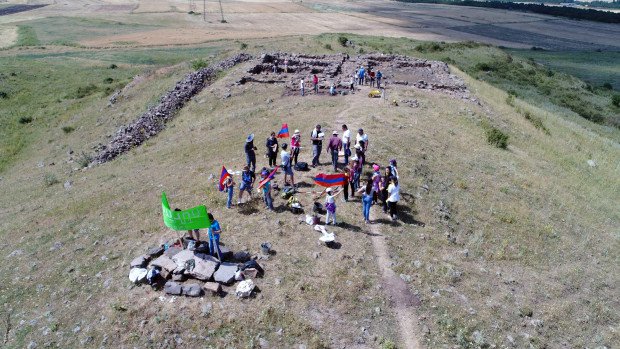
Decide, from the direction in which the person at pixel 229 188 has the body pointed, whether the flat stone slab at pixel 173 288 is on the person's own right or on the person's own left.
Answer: on the person's own right

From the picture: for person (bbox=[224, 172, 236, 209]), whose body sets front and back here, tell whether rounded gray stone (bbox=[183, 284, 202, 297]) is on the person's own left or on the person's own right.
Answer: on the person's own right

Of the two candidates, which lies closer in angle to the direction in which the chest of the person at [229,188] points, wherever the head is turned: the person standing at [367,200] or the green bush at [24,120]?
the person standing

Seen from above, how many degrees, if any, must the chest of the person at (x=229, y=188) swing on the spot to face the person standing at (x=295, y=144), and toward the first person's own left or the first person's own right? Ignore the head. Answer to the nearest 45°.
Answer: approximately 45° to the first person's own left

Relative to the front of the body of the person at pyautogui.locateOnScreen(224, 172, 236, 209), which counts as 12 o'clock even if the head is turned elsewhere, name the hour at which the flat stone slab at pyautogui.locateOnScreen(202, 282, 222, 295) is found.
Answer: The flat stone slab is roughly at 3 o'clock from the person.

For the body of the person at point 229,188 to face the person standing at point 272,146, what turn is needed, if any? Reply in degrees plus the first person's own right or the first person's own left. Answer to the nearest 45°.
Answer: approximately 45° to the first person's own left

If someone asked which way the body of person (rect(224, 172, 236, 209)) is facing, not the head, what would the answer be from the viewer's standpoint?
to the viewer's right

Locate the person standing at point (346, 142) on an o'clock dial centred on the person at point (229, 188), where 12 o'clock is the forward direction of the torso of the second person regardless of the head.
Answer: The person standing is roughly at 11 o'clock from the person at point (229, 188).

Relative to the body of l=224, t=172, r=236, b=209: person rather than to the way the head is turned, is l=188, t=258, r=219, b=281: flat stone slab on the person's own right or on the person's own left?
on the person's own right

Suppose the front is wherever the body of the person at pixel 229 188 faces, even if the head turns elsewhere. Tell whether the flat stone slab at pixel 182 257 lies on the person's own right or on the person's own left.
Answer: on the person's own right
